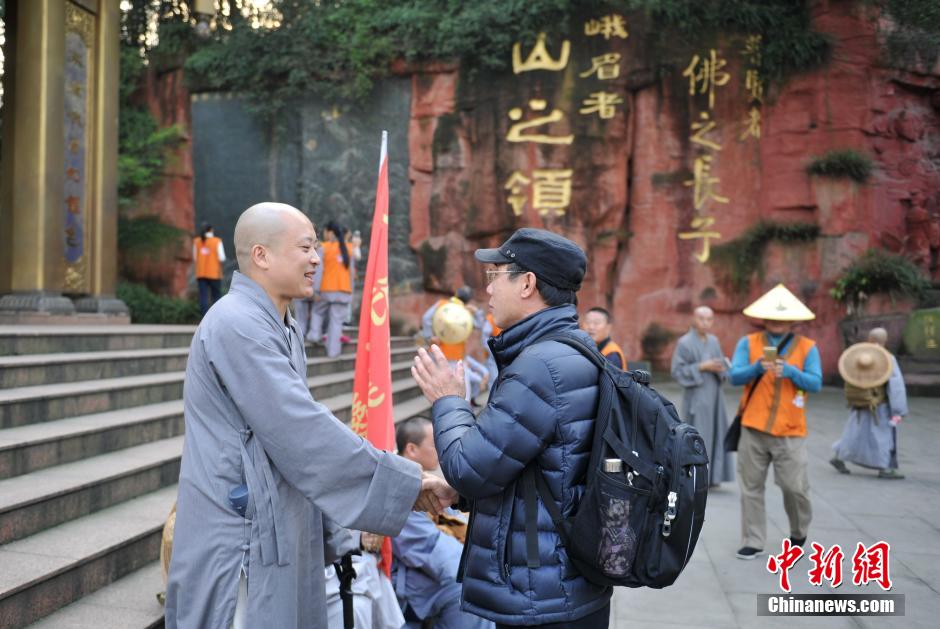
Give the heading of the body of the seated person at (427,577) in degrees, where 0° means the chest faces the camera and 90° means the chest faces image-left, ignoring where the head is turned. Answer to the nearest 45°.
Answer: approximately 270°

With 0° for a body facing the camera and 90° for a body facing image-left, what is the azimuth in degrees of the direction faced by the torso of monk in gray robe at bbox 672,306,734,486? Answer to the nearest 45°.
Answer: approximately 315°

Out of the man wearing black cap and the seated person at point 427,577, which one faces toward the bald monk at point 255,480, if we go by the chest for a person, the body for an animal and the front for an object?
the man wearing black cap

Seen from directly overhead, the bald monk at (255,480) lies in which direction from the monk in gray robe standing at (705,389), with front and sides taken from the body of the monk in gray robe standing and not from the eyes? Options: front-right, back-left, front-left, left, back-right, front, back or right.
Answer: front-right

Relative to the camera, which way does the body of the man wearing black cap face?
to the viewer's left

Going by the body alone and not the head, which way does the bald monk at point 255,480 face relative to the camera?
to the viewer's right

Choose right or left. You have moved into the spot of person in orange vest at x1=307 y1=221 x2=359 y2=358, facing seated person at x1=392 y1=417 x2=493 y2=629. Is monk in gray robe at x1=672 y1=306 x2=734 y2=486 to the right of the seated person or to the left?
left

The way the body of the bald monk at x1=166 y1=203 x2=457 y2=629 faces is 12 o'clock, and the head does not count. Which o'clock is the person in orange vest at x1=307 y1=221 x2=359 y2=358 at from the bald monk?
The person in orange vest is roughly at 9 o'clock from the bald monk.

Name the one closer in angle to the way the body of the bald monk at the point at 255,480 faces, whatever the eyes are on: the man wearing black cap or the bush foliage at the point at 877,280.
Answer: the man wearing black cap

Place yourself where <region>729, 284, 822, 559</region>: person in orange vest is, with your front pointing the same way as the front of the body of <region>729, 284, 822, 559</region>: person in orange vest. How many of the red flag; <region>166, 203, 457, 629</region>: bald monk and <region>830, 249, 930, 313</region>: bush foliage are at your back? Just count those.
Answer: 1

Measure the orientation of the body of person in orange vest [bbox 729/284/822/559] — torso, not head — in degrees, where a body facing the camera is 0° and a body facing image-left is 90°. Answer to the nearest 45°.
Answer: approximately 0°
